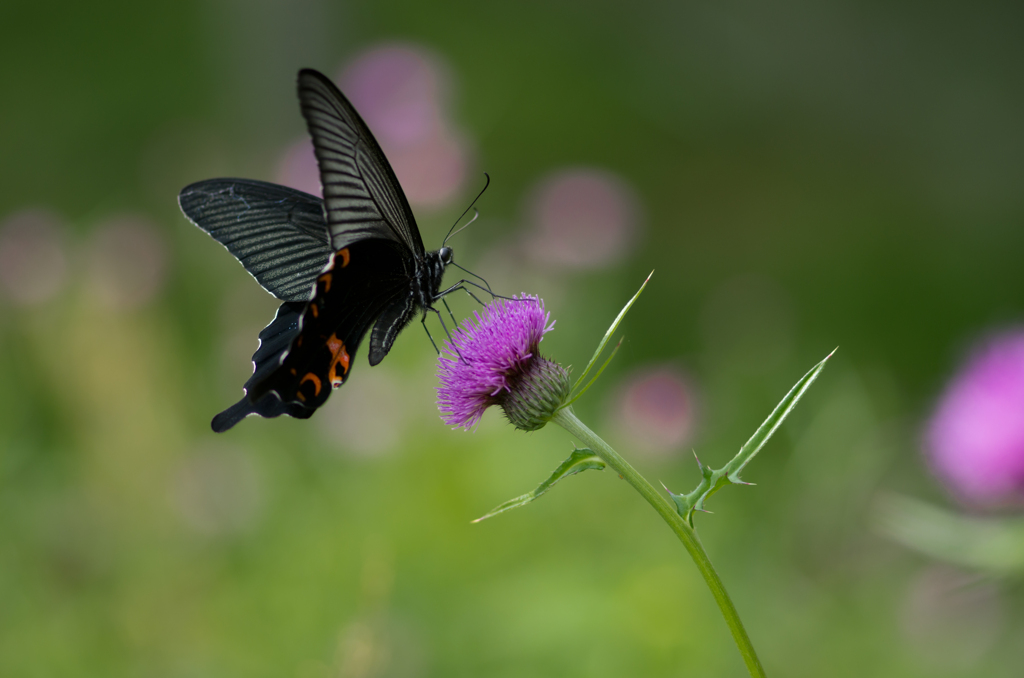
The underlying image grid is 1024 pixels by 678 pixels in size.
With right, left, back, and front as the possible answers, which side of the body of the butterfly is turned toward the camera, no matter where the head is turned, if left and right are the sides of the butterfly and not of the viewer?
right

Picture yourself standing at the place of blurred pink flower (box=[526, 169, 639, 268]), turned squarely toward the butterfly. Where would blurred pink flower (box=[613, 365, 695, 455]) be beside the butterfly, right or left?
left

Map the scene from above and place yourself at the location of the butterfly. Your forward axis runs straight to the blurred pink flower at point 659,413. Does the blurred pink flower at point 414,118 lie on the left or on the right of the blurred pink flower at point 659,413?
left

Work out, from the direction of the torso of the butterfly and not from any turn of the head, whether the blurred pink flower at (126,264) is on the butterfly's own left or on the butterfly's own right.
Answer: on the butterfly's own left

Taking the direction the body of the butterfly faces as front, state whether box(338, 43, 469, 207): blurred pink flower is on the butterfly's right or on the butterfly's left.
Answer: on the butterfly's left

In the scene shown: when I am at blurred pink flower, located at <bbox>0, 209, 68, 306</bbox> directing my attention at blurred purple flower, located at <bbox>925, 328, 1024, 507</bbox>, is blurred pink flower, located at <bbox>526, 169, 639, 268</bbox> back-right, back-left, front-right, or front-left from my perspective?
front-left

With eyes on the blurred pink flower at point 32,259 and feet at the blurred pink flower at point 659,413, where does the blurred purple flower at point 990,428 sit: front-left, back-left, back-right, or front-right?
back-left

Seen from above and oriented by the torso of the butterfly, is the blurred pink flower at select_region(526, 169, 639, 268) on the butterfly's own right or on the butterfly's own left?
on the butterfly's own left

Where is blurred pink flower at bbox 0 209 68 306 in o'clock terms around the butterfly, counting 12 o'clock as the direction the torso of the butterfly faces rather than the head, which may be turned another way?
The blurred pink flower is roughly at 8 o'clock from the butterfly.

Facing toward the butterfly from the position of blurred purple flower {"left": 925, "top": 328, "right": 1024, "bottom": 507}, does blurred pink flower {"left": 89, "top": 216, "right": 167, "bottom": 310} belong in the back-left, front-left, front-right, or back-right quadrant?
front-right
